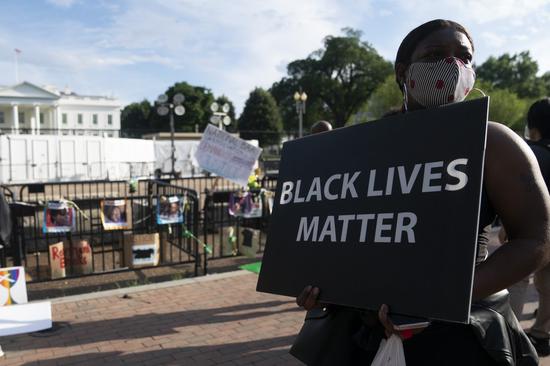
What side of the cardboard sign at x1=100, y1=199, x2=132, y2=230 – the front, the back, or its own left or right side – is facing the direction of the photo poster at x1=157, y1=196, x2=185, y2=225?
left

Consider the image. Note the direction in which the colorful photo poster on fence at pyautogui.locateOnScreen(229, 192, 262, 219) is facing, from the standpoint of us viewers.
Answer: facing the viewer

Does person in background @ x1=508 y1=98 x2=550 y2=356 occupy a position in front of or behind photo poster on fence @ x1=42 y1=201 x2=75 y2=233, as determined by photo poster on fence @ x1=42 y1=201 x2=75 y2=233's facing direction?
in front

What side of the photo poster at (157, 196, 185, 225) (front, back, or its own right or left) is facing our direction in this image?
front

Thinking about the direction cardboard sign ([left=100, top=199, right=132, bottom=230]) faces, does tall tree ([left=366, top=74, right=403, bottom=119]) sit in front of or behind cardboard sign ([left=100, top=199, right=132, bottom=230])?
behind

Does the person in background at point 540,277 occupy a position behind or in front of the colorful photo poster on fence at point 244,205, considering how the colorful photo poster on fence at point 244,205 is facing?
in front

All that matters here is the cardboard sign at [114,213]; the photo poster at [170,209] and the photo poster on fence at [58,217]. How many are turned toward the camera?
3
